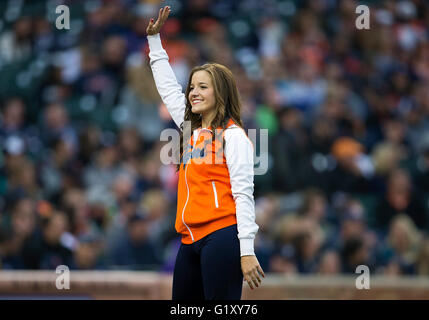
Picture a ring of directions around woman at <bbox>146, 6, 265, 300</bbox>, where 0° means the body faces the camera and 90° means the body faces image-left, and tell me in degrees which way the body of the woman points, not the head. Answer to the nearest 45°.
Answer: approximately 45°
